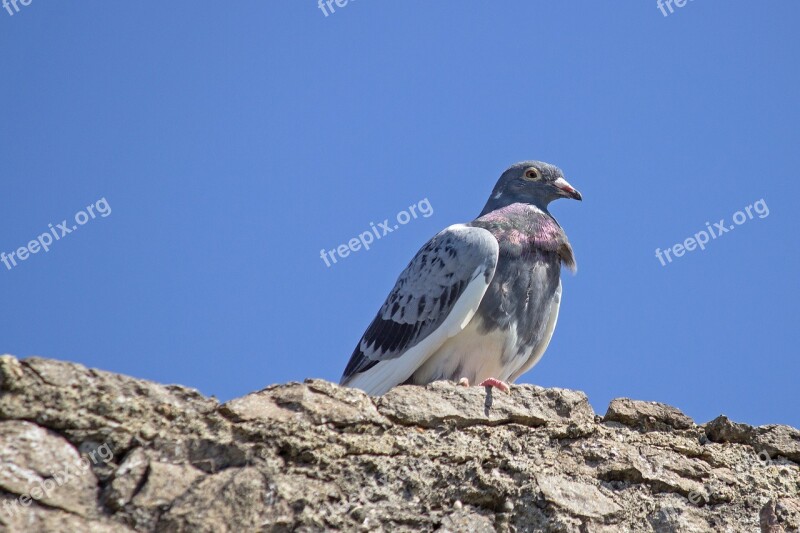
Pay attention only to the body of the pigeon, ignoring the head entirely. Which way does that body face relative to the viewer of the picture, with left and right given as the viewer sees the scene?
facing the viewer and to the right of the viewer
